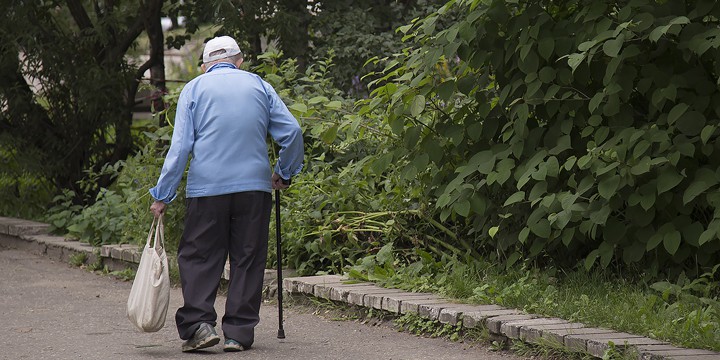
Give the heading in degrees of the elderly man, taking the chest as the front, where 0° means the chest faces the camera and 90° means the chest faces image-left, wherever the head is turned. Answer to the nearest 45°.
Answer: approximately 180°

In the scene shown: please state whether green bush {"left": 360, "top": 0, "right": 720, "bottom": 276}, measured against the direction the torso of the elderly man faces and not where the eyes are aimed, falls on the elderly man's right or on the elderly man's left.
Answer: on the elderly man's right

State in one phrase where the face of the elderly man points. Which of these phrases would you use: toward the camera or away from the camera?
away from the camera

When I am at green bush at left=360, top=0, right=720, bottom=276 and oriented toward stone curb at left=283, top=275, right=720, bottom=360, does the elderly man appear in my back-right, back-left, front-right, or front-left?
front-right

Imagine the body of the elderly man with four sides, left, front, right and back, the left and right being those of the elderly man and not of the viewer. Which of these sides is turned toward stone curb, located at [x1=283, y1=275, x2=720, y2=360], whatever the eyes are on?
right
